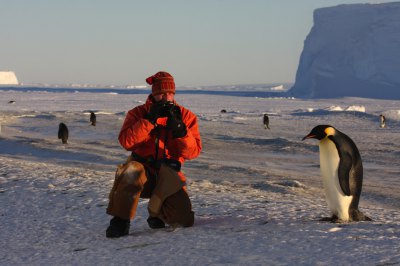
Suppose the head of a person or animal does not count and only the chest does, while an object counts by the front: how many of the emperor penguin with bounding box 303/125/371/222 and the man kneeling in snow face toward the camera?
1

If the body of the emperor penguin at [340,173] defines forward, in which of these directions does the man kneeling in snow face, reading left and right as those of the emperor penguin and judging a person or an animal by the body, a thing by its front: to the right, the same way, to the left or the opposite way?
to the left

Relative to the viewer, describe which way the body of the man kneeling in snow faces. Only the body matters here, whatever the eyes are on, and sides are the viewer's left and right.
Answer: facing the viewer

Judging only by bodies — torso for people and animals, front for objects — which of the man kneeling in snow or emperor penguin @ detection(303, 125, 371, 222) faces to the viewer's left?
the emperor penguin

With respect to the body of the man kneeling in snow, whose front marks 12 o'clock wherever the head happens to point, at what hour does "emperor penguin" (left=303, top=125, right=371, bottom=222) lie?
The emperor penguin is roughly at 9 o'clock from the man kneeling in snow.

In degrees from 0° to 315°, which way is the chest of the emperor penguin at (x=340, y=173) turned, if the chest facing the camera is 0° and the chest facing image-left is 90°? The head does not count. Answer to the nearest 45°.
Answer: approximately 90°

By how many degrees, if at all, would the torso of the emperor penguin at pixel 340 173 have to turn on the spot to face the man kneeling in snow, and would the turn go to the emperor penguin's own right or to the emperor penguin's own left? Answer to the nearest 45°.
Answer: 0° — it already faces them

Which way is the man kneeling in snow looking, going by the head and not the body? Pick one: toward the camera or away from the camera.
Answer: toward the camera
